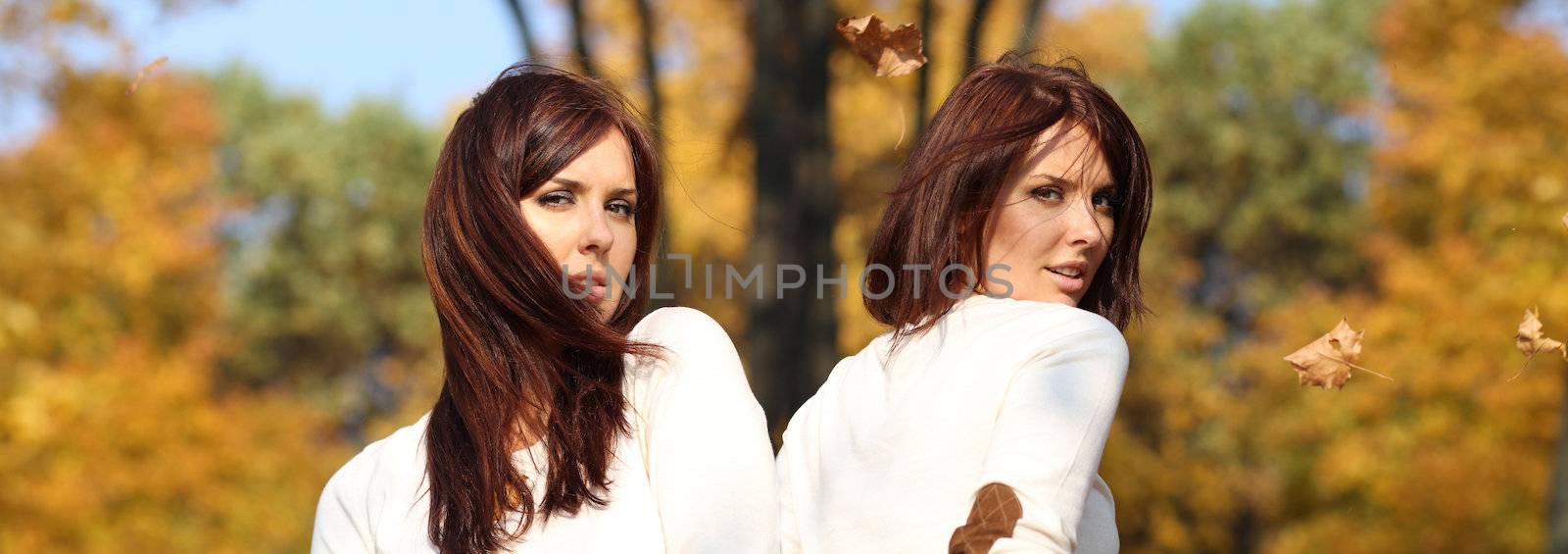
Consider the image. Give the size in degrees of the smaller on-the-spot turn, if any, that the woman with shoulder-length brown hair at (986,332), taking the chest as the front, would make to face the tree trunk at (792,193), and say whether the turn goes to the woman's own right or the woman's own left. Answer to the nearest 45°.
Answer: approximately 45° to the woman's own left

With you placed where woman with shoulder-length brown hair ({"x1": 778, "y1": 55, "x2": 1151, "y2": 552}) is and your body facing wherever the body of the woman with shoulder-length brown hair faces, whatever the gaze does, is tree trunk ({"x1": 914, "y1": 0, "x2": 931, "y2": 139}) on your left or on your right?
on your left

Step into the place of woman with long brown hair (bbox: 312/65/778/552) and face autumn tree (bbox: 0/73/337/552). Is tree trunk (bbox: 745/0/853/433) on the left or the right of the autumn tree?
right

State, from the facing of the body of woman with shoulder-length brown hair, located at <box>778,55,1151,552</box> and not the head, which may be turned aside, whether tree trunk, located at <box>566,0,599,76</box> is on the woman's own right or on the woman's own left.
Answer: on the woman's own left

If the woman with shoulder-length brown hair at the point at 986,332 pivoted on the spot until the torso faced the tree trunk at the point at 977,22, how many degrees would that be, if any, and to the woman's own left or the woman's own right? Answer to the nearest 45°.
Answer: approximately 45° to the woman's own left

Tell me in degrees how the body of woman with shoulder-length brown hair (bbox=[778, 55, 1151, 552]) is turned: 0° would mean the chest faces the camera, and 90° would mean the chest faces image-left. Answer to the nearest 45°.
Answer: approximately 225°
